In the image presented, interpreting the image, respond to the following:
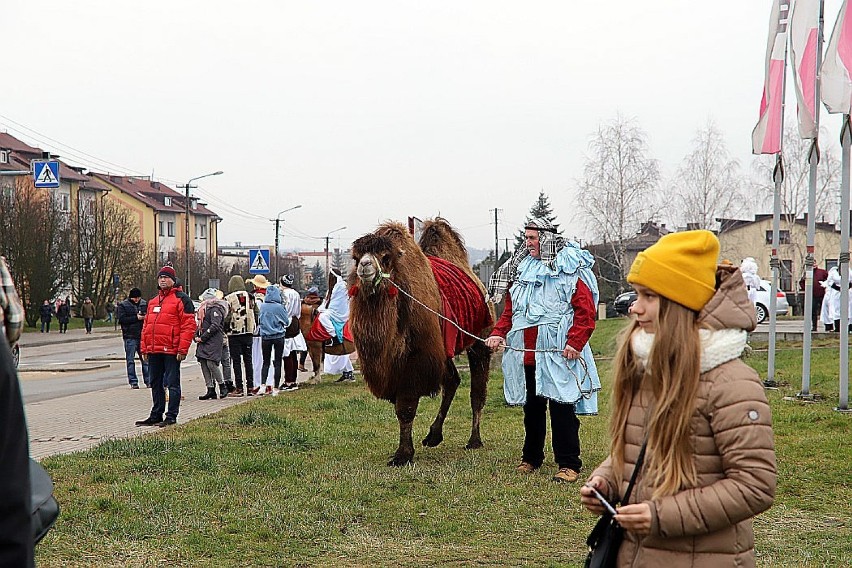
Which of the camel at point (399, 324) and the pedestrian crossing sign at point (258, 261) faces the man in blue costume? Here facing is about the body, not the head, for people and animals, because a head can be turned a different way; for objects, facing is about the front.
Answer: the pedestrian crossing sign

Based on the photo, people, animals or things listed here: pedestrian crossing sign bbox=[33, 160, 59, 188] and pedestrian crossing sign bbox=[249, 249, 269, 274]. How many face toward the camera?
2

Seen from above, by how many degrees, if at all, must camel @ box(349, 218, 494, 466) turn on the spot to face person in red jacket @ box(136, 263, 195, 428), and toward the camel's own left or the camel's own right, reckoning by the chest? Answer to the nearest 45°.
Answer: approximately 90° to the camel's own right

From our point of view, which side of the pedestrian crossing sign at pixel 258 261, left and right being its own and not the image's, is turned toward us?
front

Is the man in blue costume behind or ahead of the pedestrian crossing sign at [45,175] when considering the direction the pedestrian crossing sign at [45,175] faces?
ahead

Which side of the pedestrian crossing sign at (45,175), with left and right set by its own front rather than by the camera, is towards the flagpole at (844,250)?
front

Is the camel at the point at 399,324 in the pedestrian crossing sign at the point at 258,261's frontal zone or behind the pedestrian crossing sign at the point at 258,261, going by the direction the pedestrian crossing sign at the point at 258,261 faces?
frontal zone

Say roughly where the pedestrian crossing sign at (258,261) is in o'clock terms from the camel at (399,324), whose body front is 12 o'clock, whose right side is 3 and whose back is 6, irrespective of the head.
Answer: The pedestrian crossing sign is roughly at 4 o'clock from the camel.

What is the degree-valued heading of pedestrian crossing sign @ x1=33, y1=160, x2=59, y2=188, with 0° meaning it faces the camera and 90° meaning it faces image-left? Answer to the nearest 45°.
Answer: approximately 0°

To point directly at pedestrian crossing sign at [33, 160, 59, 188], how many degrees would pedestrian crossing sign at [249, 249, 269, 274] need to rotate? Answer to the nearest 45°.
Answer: approximately 90° to its right

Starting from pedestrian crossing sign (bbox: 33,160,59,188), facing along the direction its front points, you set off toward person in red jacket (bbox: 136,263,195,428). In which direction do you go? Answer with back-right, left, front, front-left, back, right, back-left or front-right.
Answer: front

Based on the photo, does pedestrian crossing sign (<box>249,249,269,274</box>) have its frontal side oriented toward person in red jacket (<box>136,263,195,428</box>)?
yes

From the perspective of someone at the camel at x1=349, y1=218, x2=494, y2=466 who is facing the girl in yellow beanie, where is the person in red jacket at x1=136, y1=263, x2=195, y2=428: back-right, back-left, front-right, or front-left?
back-right
